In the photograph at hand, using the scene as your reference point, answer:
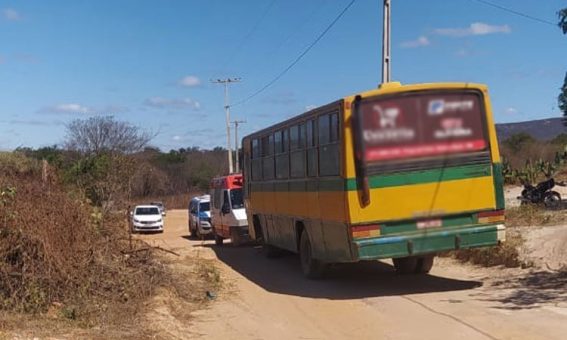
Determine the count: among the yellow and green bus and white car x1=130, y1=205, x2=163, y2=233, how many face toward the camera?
1

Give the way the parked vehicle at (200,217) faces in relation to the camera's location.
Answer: facing the viewer and to the right of the viewer

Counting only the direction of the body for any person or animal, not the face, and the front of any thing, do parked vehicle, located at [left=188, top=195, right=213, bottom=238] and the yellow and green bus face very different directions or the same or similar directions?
very different directions

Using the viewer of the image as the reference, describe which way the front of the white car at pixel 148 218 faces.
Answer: facing the viewer

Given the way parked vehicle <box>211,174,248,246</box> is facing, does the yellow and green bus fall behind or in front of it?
in front

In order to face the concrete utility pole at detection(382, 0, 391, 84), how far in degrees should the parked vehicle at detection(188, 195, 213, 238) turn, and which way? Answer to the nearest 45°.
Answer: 0° — it already faces it

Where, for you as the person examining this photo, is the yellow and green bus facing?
facing away from the viewer and to the left of the viewer

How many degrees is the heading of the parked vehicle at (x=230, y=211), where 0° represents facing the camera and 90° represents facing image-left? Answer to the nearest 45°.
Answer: approximately 315°

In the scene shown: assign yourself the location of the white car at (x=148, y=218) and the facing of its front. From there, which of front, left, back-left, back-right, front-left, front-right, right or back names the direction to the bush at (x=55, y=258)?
front

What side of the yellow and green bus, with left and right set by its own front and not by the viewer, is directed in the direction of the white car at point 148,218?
front

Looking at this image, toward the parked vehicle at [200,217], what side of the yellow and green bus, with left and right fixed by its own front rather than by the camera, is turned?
front

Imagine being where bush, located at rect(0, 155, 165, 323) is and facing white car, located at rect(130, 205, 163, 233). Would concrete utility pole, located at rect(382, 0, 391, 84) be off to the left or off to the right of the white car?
right

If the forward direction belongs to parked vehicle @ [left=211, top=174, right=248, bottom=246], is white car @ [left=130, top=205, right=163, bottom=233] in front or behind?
behind

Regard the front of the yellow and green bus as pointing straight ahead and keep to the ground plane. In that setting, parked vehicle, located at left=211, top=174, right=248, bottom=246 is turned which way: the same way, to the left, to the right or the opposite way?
the opposite way
